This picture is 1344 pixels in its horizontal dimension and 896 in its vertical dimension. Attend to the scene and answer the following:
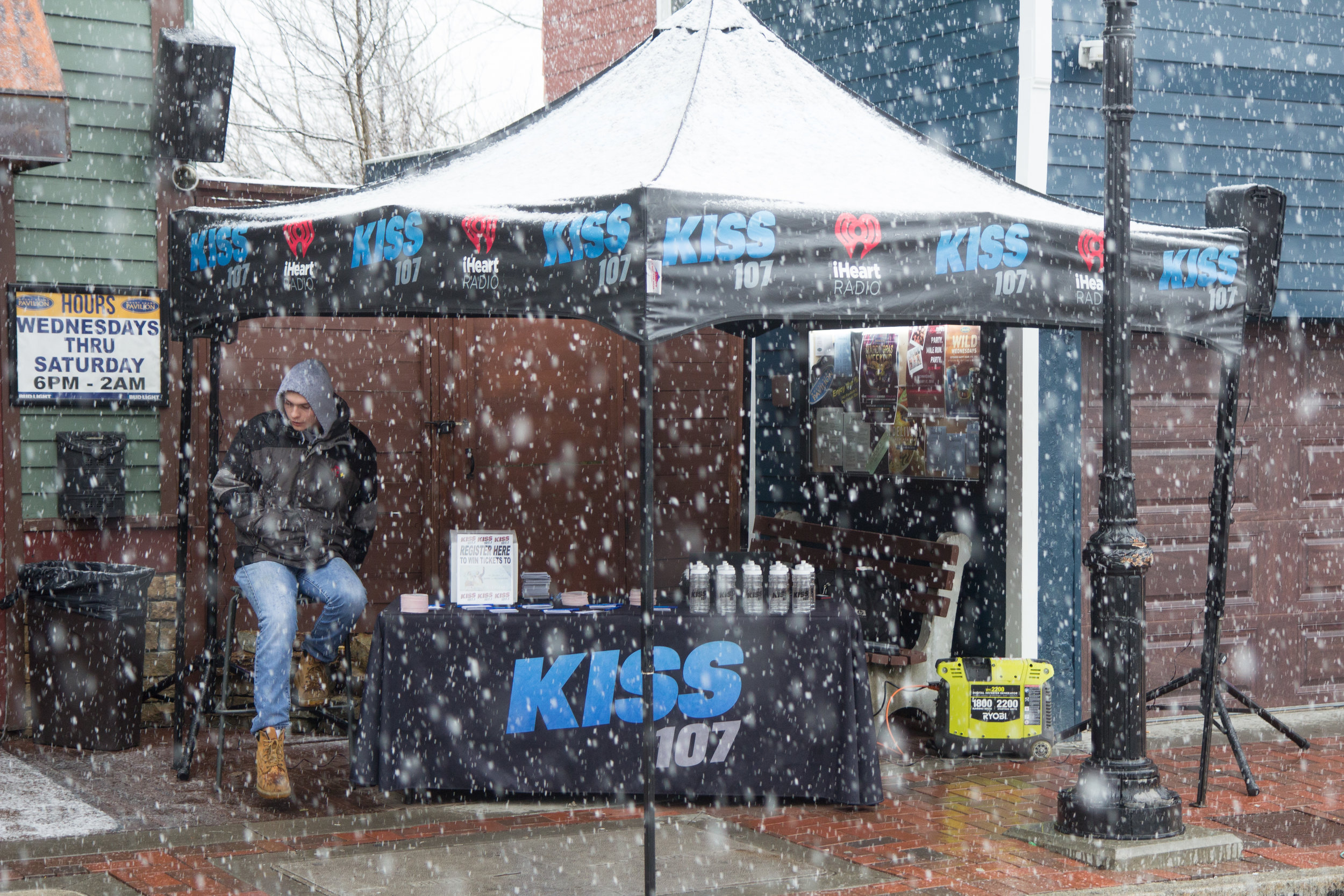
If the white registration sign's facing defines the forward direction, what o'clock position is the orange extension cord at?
The orange extension cord is roughly at 8 o'clock from the white registration sign.

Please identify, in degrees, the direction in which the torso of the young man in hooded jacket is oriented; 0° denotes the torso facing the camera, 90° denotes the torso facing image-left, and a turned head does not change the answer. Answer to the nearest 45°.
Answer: approximately 0°

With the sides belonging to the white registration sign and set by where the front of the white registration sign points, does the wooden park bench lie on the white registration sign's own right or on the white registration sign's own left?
on the white registration sign's own left

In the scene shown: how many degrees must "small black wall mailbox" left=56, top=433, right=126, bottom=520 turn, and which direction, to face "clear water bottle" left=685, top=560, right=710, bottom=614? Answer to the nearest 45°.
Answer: approximately 45° to its left

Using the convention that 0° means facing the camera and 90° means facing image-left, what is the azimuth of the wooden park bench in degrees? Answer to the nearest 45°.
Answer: approximately 45°
